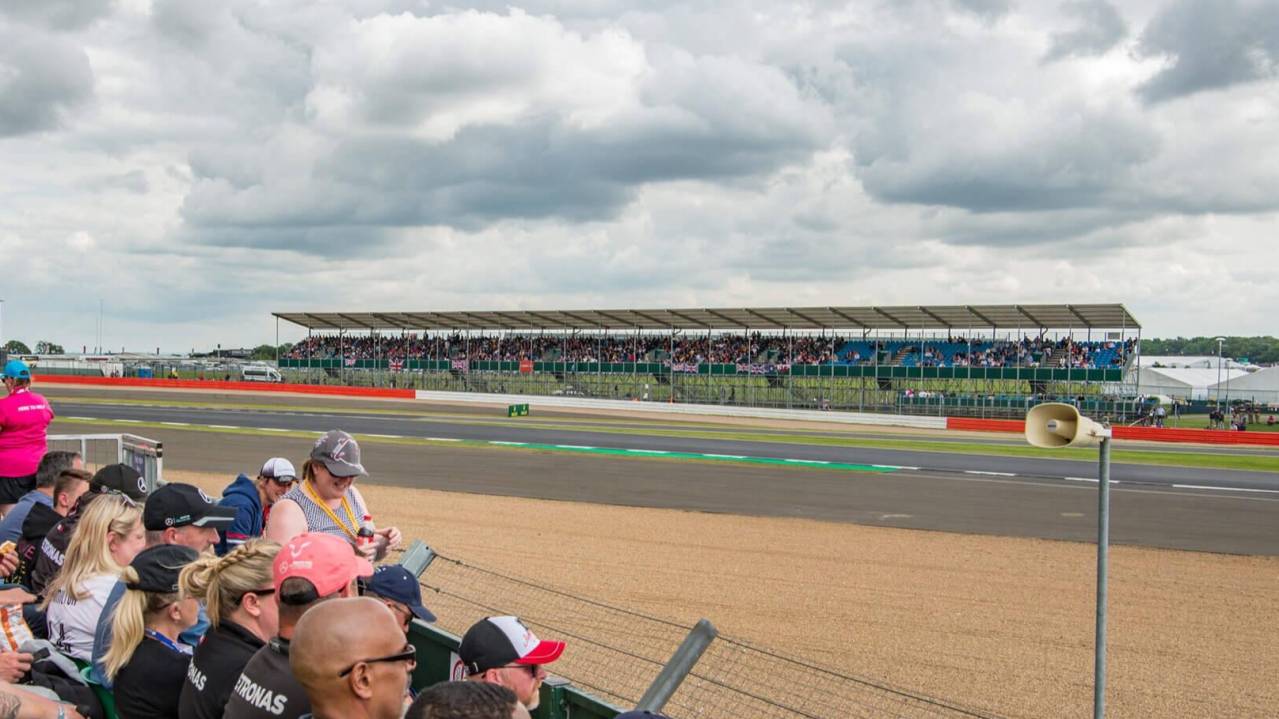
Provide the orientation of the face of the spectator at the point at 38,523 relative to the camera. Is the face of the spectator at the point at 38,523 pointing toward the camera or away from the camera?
away from the camera

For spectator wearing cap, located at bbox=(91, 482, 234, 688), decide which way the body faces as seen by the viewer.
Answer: to the viewer's right

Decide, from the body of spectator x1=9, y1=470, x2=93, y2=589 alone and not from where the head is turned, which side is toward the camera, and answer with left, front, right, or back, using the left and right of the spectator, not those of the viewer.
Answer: right

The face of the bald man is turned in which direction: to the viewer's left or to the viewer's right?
to the viewer's right

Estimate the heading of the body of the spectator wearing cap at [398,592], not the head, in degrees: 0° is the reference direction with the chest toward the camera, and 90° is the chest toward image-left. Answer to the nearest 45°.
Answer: approximately 270°

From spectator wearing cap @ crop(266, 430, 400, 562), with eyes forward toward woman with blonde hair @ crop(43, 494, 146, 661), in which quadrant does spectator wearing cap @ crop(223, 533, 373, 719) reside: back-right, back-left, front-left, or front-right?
front-left

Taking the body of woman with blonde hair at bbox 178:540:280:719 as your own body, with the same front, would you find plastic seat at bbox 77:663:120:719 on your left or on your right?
on your left

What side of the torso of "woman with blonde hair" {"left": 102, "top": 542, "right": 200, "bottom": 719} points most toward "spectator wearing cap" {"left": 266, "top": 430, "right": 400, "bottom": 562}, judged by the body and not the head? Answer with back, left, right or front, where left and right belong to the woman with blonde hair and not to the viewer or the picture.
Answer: front

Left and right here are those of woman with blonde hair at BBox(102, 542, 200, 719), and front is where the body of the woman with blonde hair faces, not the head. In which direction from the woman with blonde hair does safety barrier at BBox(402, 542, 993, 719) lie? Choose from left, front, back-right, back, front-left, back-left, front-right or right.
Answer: front

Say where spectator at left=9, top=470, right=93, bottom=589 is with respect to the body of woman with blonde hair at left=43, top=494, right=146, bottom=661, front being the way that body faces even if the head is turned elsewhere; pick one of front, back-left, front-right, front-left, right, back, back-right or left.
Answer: front-left
